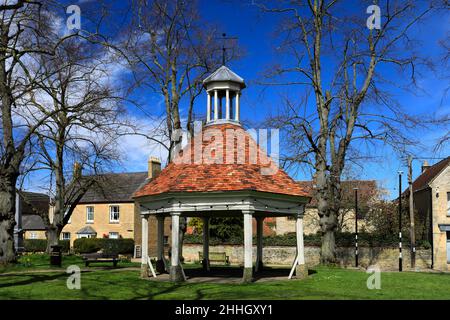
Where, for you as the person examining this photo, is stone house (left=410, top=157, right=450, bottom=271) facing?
facing the viewer

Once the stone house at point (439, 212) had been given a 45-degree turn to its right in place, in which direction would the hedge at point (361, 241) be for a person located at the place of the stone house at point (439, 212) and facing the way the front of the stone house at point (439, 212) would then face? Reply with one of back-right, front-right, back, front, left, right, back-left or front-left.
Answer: front
